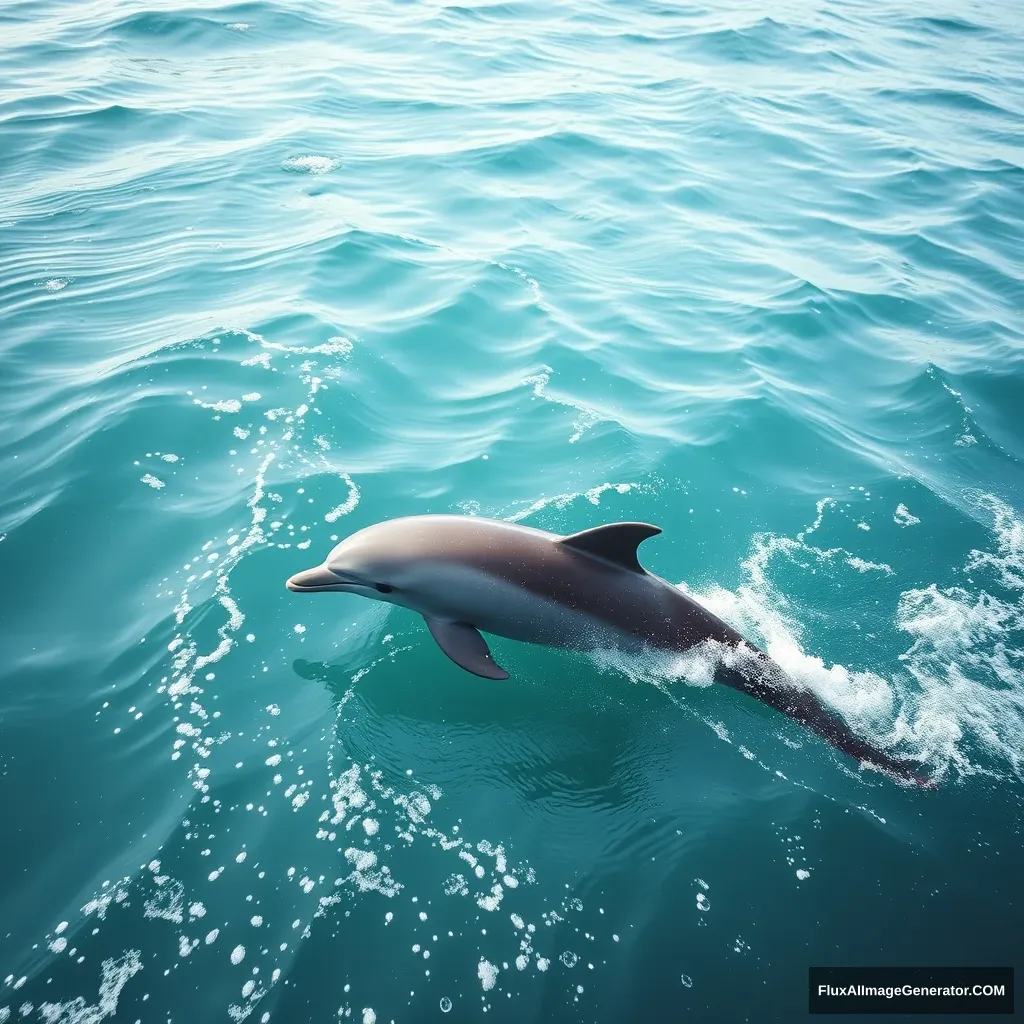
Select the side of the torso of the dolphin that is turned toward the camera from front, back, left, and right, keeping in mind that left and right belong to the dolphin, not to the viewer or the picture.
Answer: left
